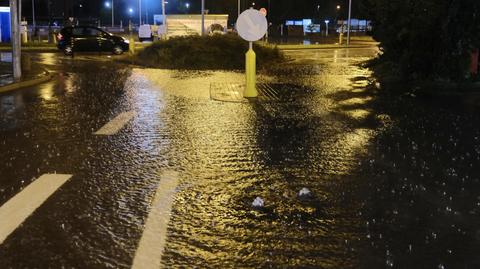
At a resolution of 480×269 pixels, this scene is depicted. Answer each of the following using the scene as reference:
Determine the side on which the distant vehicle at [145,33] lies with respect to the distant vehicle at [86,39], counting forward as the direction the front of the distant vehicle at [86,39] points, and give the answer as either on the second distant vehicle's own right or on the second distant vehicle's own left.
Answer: on the second distant vehicle's own left

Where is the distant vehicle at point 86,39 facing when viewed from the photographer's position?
facing to the right of the viewer

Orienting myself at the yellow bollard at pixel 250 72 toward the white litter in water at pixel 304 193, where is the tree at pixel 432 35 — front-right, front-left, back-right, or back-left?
back-left

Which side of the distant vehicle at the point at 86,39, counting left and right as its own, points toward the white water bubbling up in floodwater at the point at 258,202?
right

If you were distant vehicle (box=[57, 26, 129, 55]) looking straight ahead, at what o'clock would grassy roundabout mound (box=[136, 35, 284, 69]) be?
The grassy roundabout mound is roughly at 2 o'clock from the distant vehicle.

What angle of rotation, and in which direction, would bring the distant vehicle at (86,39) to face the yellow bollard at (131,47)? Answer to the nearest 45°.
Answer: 0° — it already faces it

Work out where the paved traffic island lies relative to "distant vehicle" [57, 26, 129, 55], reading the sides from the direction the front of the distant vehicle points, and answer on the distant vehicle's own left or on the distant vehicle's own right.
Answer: on the distant vehicle's own right

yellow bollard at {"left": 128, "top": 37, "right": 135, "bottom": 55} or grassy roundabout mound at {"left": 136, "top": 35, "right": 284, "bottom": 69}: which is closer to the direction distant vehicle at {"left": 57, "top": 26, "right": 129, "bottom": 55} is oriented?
the yellow bollard

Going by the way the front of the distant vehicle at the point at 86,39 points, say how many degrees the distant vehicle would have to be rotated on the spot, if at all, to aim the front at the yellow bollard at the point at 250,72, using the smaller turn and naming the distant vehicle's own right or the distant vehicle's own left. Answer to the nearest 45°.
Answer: approximately 90° to the distant vehicle's own right
